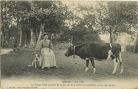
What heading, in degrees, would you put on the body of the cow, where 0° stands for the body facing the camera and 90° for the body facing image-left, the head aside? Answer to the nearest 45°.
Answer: approximately 90°

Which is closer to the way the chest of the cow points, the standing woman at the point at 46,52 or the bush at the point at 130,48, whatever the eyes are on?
the standing woman

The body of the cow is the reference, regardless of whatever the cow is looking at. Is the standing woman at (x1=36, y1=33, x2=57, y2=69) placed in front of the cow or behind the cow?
in front

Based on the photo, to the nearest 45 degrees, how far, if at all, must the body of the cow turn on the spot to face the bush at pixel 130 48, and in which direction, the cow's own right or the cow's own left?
approximately 180°
